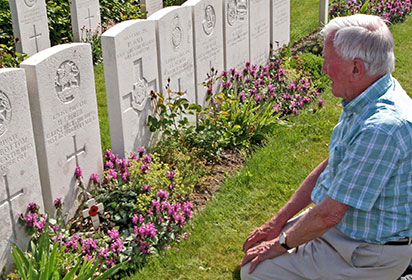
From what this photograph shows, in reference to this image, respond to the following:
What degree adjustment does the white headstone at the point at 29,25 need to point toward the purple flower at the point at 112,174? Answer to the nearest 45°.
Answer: approximately 45° to its right

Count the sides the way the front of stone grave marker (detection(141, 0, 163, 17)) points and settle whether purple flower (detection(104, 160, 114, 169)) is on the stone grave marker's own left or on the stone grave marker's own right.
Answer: on the stone grave marker's own right

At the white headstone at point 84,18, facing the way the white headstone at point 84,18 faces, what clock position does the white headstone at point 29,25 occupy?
the white headstone at point 29,25 is roughly at 3 o'clock from the white headstone at point 84,18.

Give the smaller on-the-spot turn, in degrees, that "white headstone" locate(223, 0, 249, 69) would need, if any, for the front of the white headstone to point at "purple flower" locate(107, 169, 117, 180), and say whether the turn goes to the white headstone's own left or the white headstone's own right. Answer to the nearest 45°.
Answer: approximately 45° to the white headstone's own right

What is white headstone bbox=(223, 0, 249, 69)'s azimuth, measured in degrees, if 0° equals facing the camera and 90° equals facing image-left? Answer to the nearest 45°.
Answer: approximately 315°

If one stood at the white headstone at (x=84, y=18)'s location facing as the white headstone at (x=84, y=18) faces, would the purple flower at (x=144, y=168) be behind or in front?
in front

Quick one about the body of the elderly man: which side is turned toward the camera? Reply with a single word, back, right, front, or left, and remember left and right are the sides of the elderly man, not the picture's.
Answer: left
